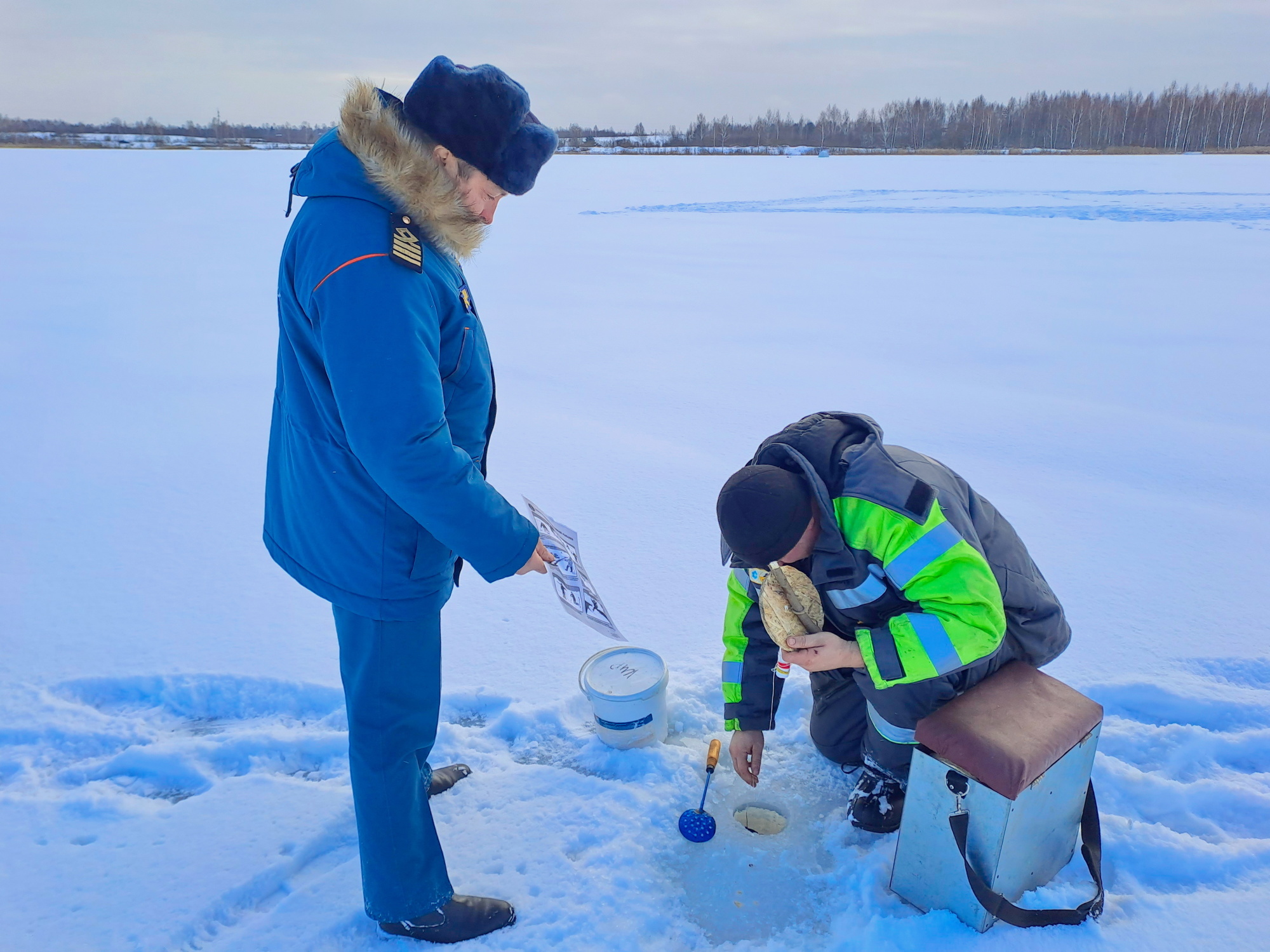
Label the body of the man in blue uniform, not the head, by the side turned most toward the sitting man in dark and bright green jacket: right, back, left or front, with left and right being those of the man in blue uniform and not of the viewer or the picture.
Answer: front

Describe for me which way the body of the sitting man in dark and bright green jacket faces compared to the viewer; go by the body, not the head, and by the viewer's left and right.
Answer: facing the viewer and to the left of the viewer

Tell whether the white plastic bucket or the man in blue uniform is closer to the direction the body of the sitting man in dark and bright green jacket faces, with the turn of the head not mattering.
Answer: the man in blue uniform

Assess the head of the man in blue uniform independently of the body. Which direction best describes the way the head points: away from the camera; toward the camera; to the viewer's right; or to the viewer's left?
to the viewer's right

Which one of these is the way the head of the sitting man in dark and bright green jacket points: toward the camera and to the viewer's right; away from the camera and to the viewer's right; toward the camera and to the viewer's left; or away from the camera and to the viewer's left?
toward the camera and to the viewer's left

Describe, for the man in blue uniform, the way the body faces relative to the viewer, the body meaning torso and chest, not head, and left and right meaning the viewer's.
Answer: facing to the right of the viewer

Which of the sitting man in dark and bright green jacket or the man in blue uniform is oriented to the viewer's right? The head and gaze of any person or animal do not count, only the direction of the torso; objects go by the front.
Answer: the man in blue uniform

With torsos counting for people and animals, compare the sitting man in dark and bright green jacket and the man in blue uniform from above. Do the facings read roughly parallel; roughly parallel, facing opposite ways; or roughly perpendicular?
roughly parallel, facing opposite ways

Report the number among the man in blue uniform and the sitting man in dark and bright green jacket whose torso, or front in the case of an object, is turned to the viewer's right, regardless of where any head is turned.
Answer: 1

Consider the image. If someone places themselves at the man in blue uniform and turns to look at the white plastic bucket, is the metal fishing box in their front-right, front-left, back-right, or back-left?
front-right

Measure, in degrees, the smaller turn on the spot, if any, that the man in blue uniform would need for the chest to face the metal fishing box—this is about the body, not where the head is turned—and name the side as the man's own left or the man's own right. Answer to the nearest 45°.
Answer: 0° — they already face it
